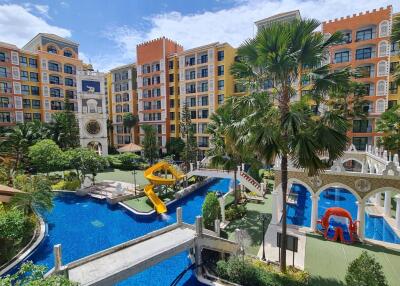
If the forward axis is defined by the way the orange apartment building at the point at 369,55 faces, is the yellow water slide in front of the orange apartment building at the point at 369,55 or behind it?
in front

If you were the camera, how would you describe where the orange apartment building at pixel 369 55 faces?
facing the viewer and to the left of the viewer

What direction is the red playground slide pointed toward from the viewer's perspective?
toward the camera

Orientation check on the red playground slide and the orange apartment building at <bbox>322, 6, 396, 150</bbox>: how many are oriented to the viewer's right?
0

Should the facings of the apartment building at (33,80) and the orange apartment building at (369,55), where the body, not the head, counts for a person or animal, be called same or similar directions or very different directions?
very different directions

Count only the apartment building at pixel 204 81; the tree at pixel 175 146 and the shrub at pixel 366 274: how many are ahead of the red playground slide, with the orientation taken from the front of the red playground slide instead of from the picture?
1

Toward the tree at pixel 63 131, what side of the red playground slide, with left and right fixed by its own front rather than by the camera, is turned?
right

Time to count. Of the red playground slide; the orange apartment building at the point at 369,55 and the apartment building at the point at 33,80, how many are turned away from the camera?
0

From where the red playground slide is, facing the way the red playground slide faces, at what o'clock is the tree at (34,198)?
The tree is roughly at 2 o'clock from the red playground slide.

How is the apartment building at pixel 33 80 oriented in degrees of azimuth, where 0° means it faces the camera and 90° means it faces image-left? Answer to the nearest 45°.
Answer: approximately 315°

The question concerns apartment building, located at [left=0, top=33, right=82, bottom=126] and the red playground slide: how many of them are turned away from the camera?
0

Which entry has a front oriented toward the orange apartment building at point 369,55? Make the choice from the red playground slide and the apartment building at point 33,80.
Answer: the apartment building

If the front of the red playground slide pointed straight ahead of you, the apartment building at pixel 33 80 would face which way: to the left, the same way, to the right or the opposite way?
to the left
